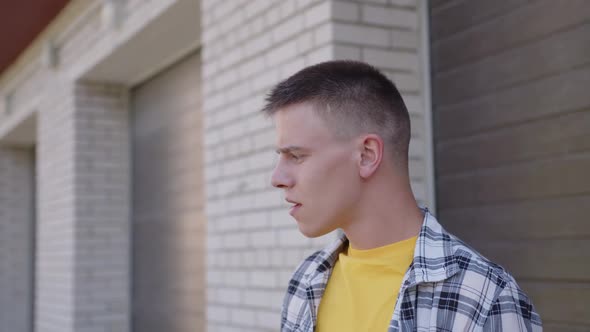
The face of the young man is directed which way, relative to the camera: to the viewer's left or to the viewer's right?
to the viewer's left

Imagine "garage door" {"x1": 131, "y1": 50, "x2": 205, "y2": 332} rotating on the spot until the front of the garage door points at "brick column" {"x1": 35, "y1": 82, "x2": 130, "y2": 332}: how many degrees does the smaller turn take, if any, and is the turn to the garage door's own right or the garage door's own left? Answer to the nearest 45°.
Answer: approximately 90° to the garage door's own right

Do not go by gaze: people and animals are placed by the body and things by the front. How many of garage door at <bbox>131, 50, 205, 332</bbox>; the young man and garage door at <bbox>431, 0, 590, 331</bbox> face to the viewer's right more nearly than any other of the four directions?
0

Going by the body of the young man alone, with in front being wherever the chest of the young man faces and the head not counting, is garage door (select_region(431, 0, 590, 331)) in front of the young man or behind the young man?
behind

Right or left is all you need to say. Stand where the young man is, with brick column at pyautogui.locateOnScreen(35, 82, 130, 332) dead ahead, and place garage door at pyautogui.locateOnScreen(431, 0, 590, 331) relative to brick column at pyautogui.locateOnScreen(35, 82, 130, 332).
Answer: right

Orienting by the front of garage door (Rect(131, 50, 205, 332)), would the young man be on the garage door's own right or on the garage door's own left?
on the garage door's own left

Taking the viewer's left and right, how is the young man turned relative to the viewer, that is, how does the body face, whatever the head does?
facing the viewer and to the left of the viewer

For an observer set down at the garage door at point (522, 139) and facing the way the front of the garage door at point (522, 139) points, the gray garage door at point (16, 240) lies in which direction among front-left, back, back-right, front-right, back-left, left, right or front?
right

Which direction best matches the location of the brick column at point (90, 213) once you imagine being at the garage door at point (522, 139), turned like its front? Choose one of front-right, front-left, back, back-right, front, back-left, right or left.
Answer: right

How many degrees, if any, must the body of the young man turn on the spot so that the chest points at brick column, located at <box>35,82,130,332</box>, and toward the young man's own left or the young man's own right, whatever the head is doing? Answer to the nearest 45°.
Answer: approximately 90° to the young man's own right
